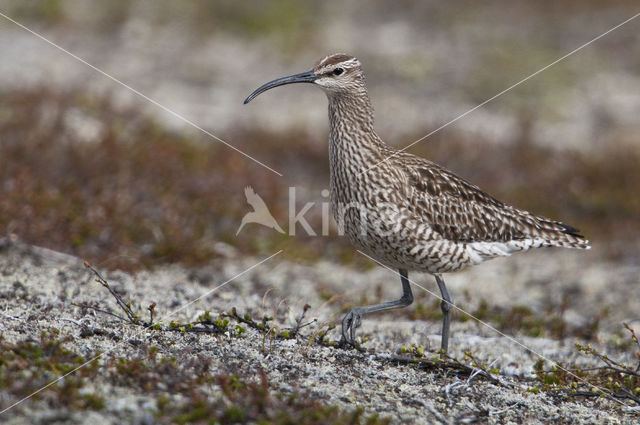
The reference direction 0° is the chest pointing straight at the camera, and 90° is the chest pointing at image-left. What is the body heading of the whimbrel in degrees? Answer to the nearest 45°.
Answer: approximately 90°

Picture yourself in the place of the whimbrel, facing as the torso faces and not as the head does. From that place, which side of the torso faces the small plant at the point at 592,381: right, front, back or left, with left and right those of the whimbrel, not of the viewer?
back
